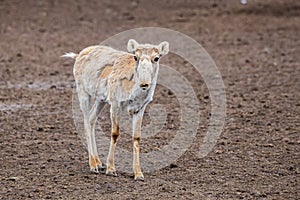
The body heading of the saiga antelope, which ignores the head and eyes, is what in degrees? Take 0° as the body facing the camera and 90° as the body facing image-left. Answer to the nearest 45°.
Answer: approximately 315°
